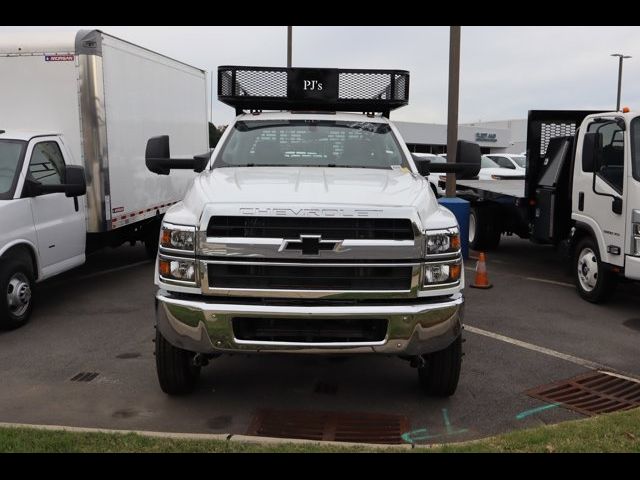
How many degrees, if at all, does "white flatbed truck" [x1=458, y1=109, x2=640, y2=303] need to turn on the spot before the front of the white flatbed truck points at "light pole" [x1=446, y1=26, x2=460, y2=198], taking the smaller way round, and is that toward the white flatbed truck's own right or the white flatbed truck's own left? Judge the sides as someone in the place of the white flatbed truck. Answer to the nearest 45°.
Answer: approximately 180°

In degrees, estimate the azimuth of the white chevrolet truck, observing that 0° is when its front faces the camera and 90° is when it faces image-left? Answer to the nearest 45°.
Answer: approximately 0°

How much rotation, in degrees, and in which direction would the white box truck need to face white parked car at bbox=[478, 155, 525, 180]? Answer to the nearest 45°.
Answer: approximately 180°

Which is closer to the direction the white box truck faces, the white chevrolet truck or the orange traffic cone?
the white chevrolet truck

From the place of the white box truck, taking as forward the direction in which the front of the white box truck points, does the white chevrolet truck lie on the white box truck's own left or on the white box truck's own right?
on the white box truck's own left

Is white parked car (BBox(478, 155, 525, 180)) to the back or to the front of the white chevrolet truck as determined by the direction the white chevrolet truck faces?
to the back

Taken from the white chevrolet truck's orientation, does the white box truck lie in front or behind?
behind

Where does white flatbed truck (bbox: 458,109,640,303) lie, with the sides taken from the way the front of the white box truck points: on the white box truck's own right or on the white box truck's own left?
on the white box truck's own left

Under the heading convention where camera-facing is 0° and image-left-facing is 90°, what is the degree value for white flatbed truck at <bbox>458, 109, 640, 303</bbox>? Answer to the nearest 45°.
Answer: approximately 315°

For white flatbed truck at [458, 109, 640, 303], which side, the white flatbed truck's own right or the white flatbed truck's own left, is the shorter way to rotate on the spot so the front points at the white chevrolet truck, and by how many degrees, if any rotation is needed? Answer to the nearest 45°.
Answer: approximately 45° to the white flatbed truck's own right
